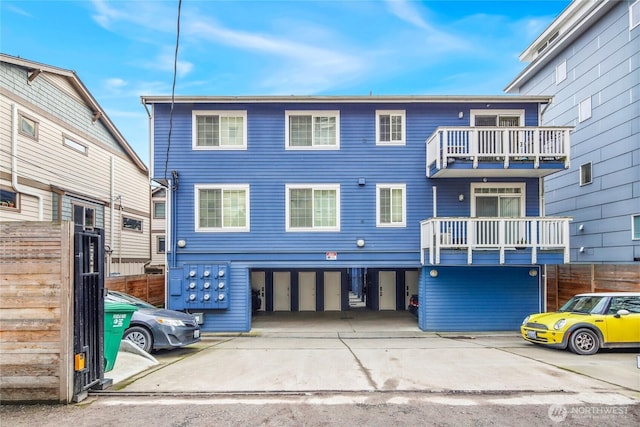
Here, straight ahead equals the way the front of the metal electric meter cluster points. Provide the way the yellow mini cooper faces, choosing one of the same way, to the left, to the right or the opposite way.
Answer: to the right

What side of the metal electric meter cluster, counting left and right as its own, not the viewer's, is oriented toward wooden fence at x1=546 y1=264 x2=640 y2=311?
left

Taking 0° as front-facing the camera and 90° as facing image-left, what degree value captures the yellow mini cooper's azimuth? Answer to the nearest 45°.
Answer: approximately 45°

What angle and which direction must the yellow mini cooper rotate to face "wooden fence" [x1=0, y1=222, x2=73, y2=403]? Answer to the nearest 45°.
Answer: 0° — it already faces it

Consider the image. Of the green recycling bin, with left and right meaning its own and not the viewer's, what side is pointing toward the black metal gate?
right
